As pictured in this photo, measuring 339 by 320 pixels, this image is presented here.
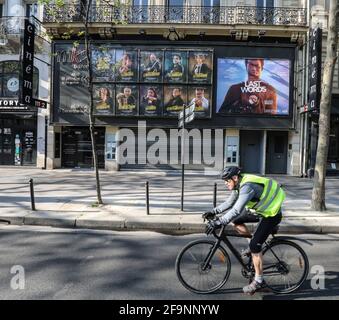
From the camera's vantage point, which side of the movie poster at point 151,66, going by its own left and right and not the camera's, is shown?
front

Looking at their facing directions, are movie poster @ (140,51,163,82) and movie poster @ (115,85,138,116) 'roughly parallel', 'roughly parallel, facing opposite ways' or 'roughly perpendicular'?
roughly parallel

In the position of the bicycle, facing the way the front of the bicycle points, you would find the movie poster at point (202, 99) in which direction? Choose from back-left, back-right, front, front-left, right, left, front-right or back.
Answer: right

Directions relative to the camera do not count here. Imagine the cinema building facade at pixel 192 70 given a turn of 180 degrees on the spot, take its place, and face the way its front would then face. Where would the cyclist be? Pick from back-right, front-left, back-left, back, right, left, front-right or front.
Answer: back

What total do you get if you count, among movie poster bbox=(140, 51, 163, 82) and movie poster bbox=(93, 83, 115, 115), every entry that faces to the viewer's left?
0

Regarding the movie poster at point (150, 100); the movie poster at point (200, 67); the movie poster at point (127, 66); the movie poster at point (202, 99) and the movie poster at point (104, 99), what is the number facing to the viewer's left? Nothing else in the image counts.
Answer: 0

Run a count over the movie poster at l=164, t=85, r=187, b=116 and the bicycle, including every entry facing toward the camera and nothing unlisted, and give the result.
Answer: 1

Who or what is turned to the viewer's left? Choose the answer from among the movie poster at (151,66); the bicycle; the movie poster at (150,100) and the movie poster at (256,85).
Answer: the bicycle

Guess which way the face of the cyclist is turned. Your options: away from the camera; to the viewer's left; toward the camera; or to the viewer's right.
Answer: to the viewer's left

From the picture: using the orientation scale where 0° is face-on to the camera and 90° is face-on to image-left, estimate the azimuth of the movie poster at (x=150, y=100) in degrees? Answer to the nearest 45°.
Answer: approximately 0°

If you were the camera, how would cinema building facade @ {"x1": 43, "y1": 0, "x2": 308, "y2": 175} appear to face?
facing the viewer

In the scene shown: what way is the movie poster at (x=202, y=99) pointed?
toward the camera

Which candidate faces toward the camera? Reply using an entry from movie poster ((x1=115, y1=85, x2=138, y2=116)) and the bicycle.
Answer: the movie poster

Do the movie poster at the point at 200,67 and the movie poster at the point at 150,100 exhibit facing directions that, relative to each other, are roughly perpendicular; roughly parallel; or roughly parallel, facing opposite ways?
roughly parallel

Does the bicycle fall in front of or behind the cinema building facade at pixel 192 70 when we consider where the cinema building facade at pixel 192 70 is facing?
in front

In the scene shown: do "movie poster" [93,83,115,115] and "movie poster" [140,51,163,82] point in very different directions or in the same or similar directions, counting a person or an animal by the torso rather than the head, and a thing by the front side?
same or similar directions

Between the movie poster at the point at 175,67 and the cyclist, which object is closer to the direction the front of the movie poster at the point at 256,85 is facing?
the cyclist

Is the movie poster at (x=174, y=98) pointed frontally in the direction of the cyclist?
yes
